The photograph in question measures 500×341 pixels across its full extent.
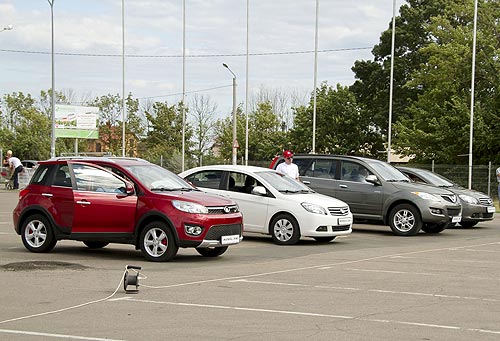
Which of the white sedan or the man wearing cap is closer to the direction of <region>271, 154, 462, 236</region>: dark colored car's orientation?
the white sedan

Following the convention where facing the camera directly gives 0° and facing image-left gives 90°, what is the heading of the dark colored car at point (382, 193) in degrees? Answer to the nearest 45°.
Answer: approximately 315°

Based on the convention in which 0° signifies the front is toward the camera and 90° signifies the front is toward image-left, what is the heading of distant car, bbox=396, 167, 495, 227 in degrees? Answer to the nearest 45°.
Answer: approximately 315°

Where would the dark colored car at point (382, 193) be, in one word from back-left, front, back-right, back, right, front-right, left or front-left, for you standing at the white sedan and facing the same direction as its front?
left

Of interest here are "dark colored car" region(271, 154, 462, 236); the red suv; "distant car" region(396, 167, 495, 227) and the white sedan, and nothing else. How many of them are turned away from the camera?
0

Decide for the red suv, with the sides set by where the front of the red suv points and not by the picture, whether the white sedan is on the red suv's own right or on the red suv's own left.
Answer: on the red suv's own left

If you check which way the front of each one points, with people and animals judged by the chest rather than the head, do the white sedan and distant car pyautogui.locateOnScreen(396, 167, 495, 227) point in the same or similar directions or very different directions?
same or similar directions

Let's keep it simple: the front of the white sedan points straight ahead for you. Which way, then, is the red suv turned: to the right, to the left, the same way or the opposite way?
the same way

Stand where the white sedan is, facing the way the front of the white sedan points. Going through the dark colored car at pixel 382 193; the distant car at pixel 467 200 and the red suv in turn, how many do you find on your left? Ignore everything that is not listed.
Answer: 2

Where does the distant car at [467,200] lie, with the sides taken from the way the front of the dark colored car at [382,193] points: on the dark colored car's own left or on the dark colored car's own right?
on the dark colored car's own left

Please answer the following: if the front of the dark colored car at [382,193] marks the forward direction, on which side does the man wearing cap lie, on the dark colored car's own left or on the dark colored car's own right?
on the dark colored car's own right

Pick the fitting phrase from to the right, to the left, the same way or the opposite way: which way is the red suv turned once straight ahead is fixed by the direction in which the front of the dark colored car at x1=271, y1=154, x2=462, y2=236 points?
the same way

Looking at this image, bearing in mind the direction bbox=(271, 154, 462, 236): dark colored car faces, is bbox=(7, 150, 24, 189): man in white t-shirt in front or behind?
behind

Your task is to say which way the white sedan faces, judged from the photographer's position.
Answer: facing the viewer and to the right of the viewer

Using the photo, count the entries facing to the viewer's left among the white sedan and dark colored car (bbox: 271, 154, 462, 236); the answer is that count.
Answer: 0

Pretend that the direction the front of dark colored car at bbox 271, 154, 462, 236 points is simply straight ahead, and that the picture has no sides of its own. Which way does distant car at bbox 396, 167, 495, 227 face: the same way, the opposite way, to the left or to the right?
the same way

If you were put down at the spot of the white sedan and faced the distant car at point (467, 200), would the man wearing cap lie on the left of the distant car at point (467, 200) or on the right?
left

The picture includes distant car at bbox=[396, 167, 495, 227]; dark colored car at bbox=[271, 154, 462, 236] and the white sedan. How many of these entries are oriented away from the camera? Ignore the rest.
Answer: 0

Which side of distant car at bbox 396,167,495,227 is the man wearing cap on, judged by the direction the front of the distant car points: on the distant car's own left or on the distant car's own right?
on the distant car's own right

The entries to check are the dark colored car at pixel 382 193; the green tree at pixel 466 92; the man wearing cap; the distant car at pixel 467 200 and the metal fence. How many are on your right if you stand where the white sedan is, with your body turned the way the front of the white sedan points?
0
